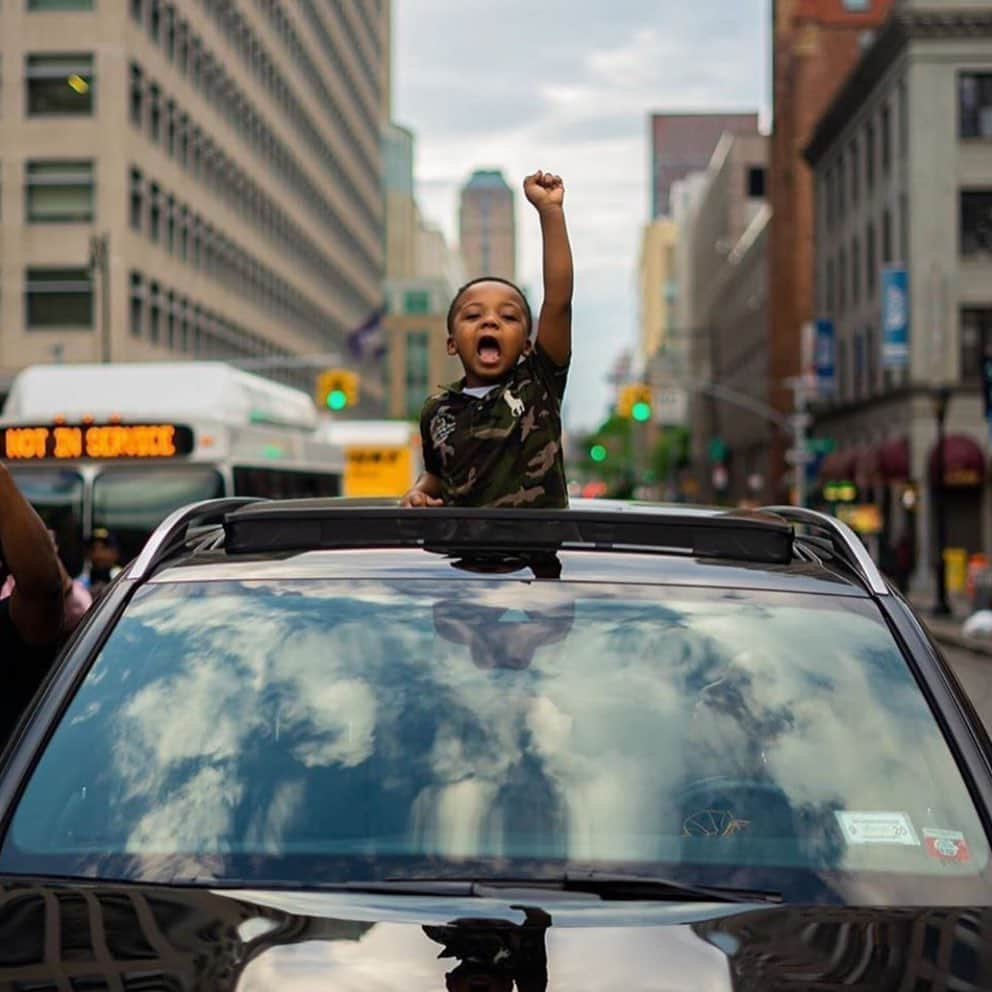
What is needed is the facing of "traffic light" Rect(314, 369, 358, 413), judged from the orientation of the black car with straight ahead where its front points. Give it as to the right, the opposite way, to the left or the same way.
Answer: the same way

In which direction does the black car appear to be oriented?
toward the camera

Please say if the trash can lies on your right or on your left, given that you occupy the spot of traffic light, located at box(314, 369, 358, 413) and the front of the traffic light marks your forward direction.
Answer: on your left

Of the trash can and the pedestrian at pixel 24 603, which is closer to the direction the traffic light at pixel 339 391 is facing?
the pedestrian

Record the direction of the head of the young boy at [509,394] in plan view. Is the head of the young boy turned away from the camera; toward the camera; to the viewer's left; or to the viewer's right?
toward the camera

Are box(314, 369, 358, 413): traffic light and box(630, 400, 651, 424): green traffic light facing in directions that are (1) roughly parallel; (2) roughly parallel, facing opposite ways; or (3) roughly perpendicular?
roughly parallel

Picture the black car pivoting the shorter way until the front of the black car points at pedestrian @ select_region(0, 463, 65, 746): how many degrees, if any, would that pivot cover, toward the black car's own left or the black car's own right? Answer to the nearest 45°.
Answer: approximately 135° to the black car's own right

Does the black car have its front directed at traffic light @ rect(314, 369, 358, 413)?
no

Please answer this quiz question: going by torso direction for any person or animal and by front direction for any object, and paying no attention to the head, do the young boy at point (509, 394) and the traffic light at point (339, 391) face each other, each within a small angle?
no

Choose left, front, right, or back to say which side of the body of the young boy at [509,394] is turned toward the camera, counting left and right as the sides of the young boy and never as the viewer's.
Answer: front

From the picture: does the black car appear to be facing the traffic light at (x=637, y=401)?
no

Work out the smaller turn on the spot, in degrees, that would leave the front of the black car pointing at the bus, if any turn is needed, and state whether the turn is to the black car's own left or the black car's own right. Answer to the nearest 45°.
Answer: approximately 180°

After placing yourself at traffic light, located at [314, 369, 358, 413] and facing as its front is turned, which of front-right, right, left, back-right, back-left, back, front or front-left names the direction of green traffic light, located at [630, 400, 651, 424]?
back-left

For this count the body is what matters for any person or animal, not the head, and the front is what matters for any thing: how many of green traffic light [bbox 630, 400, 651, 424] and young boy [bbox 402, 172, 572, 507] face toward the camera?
2

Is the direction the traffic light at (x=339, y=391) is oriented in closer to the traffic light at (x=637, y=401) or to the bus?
the bus

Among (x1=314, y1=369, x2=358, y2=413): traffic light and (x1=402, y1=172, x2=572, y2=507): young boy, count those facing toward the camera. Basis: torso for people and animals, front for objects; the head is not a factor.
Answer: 2

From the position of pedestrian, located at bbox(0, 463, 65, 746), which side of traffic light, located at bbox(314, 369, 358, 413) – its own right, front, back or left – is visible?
front

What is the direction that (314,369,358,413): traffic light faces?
toward the camera

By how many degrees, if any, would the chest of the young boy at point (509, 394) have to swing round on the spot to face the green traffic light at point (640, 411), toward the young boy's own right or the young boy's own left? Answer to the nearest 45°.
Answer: approximately 180°

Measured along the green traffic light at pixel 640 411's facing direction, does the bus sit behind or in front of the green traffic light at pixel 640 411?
in front
